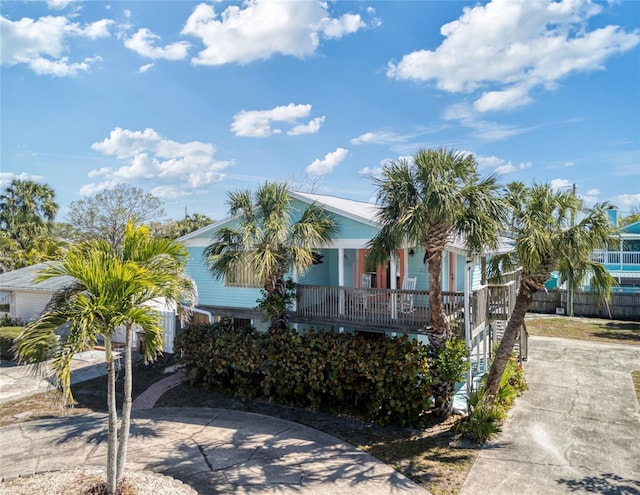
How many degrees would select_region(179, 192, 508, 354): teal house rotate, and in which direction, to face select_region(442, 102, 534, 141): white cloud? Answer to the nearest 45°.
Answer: approximately 135° to its left

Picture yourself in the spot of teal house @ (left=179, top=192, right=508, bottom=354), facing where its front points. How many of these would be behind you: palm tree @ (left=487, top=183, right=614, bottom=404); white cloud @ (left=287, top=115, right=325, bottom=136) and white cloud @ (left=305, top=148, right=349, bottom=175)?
2

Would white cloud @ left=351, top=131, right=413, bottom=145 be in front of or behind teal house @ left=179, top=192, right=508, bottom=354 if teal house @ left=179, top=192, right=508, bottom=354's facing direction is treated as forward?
behind

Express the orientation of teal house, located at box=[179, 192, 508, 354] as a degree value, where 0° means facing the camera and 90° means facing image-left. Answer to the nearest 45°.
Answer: approximately 0°

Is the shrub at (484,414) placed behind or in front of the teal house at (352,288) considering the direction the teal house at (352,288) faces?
in front

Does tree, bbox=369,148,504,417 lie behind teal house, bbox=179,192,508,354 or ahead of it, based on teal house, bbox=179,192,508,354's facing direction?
ahead

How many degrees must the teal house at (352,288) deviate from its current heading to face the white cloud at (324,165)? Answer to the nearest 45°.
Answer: approximately 180°

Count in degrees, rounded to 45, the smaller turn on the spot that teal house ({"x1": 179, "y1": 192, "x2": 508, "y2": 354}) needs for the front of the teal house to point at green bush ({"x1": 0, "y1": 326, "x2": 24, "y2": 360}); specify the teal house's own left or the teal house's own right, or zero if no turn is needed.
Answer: approximately 90° to the teal house's own right

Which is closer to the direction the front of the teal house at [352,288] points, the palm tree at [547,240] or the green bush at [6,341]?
the palm tree
